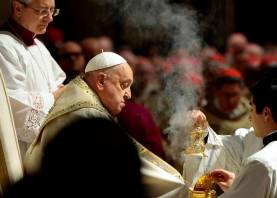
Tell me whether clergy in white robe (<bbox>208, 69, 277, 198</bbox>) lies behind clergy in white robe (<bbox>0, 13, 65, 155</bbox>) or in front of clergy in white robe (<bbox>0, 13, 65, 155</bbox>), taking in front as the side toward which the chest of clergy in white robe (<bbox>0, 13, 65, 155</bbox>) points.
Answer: in front

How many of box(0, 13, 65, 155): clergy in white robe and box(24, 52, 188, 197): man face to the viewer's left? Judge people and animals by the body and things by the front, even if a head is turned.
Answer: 0

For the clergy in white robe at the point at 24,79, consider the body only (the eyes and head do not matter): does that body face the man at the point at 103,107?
yes

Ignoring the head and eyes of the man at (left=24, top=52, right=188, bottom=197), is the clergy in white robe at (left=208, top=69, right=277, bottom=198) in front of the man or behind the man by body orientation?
in front

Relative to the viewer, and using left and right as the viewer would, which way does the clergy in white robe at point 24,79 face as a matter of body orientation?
facing the viewer and to the right of the viewer
